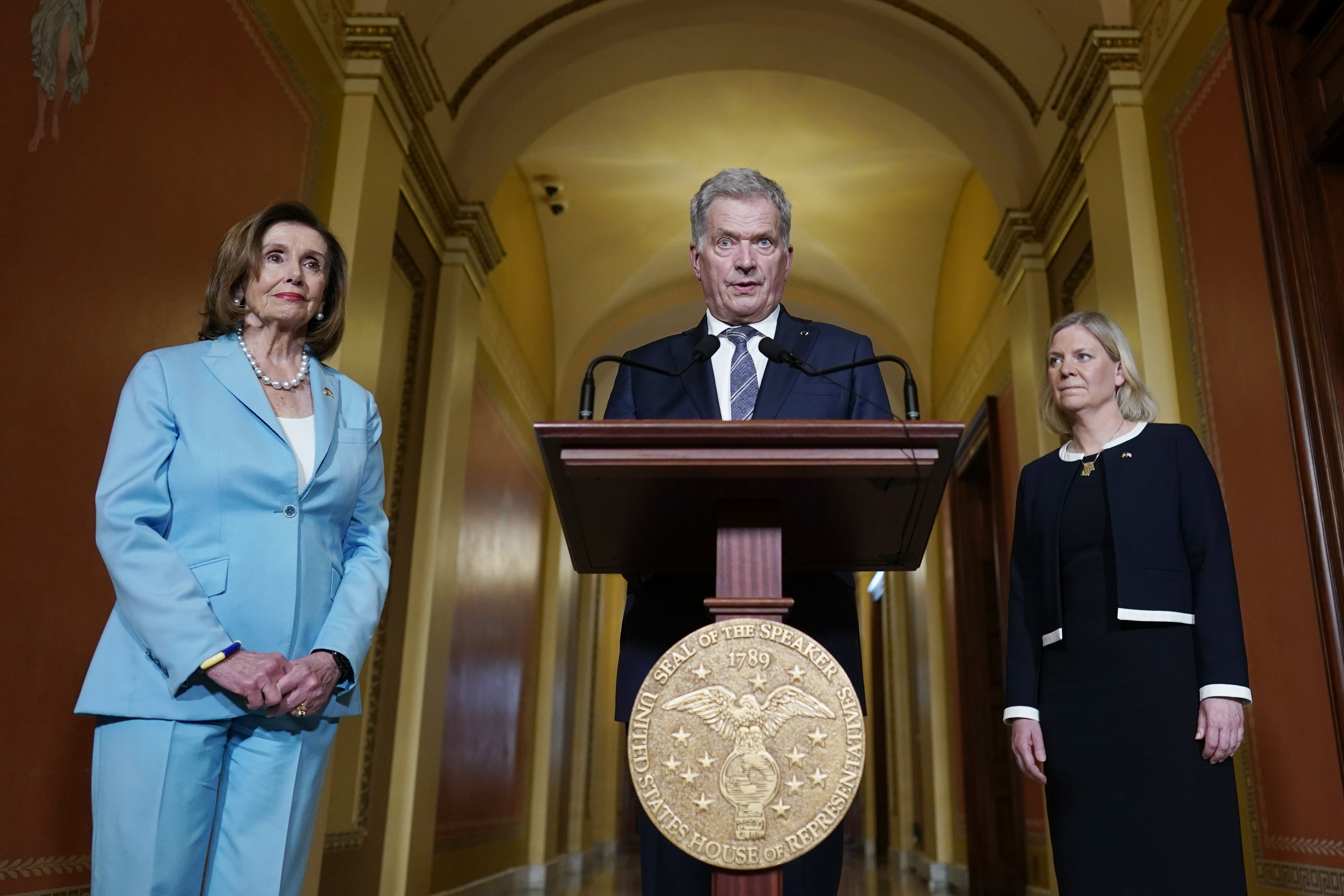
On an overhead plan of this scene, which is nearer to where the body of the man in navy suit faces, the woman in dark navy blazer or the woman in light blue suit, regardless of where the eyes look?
the woman in light blue suit

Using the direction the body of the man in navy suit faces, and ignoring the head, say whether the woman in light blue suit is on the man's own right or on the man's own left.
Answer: on the man's own right

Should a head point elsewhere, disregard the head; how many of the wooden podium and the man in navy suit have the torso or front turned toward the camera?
2

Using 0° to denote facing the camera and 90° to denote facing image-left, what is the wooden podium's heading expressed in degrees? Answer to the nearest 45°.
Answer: approximately 0°
